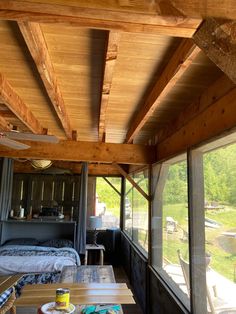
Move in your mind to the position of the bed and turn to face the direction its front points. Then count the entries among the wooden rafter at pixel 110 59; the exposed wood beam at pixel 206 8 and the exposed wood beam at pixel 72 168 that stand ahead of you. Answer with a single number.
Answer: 2

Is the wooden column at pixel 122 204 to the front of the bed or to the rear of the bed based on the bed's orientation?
to the rear

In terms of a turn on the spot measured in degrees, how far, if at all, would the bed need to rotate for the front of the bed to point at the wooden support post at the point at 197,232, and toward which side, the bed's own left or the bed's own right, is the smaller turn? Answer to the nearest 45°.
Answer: approximately 45° to the bed's own left

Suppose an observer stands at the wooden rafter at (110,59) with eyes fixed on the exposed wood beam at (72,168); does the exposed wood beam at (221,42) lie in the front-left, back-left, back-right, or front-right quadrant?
back-right

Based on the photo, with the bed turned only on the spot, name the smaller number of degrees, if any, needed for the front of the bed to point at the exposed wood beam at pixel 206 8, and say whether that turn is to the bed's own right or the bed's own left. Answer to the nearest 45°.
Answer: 0° — it already faces it

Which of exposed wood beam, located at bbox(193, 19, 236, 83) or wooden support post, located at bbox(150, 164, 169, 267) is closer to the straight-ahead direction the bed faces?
the exposed wood beam

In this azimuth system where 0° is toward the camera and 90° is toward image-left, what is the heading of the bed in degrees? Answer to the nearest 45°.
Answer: approximately 0°

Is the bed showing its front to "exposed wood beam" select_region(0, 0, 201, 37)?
yes

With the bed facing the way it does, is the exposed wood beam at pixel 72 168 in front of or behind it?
behind

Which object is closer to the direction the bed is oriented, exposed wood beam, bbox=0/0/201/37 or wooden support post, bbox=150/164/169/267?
the exposed wood beam
